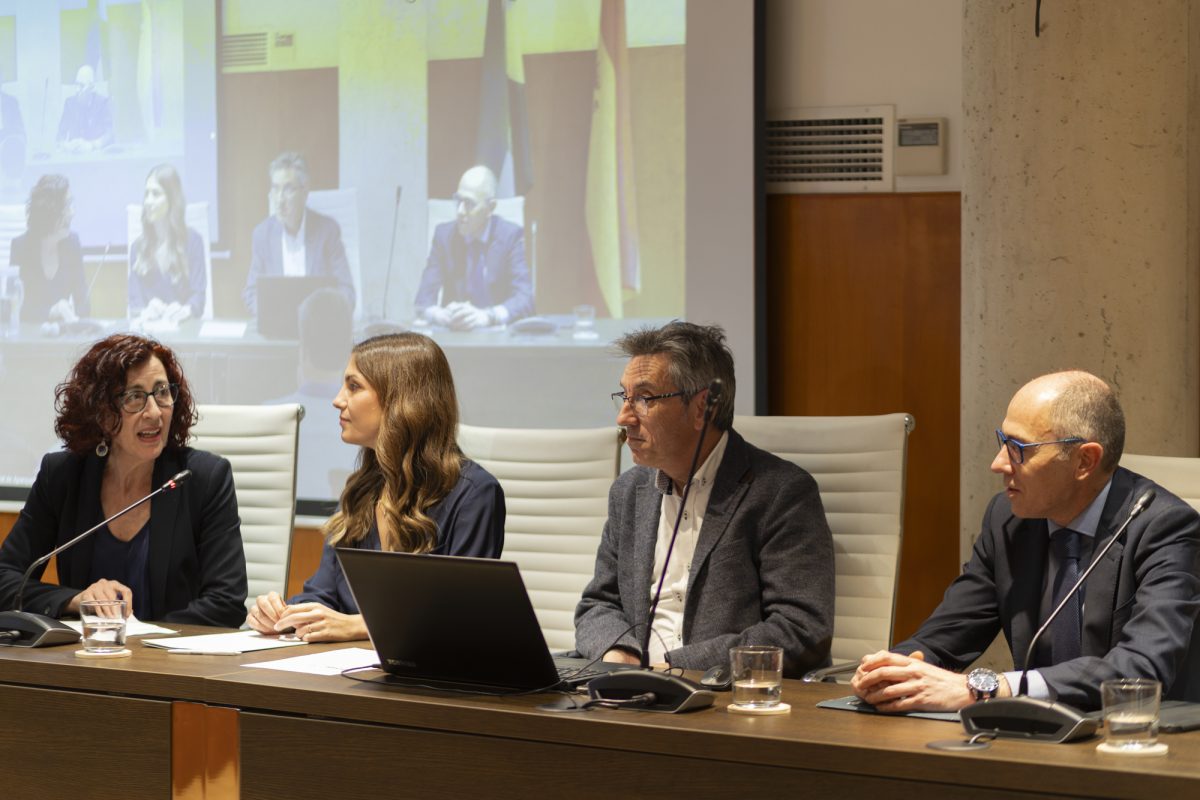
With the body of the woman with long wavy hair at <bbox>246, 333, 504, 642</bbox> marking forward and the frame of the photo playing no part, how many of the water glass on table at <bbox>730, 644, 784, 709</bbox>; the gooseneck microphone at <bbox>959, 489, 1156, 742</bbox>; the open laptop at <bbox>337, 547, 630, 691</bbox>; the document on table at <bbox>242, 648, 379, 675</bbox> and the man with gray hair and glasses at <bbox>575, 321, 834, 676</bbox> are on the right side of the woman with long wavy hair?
0

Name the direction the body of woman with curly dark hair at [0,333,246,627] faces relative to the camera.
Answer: toward the camera

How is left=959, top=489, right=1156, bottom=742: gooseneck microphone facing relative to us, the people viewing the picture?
facing away from the viewer and to the right of the viewer

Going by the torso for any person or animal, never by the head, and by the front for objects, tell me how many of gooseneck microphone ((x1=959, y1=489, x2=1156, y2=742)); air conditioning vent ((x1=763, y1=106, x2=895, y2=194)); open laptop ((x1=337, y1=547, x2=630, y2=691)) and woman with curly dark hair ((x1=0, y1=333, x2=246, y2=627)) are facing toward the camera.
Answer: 2

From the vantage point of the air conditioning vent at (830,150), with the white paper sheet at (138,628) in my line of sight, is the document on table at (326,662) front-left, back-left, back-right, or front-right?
front-left

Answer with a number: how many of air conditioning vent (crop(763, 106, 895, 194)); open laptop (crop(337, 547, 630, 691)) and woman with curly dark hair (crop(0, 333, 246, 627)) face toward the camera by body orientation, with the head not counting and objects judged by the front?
2

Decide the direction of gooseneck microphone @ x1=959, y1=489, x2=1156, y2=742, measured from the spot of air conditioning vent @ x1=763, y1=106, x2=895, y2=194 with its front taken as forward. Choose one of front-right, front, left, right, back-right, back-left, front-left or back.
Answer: front

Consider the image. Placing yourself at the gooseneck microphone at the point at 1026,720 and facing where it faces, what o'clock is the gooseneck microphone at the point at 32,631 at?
the gooseneck microphone at the point at 32,631 is roughly at 8 o'clock from the gooseneck microphone at the point at 1026,720.

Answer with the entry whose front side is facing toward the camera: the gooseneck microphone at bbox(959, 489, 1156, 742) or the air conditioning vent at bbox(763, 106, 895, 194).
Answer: the air conditioning vent

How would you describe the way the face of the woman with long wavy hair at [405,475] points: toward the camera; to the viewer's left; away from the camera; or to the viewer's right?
to the viewer's left

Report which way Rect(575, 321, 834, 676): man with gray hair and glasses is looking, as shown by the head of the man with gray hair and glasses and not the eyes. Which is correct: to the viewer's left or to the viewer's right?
to the viewer's left

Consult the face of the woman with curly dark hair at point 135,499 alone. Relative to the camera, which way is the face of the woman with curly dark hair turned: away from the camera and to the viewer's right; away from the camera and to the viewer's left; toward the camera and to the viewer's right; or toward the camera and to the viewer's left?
toward the camera and to the viewer's right

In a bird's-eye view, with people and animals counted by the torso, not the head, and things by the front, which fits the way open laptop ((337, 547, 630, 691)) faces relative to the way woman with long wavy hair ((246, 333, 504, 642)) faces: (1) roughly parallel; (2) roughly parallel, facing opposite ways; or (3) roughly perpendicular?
roughly parallel, facing opposite ways

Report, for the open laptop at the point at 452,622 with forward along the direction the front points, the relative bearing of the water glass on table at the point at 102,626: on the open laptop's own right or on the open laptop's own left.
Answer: on the open laptop's own left

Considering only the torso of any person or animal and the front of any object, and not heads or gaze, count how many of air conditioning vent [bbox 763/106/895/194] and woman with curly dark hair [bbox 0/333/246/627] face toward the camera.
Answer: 2
